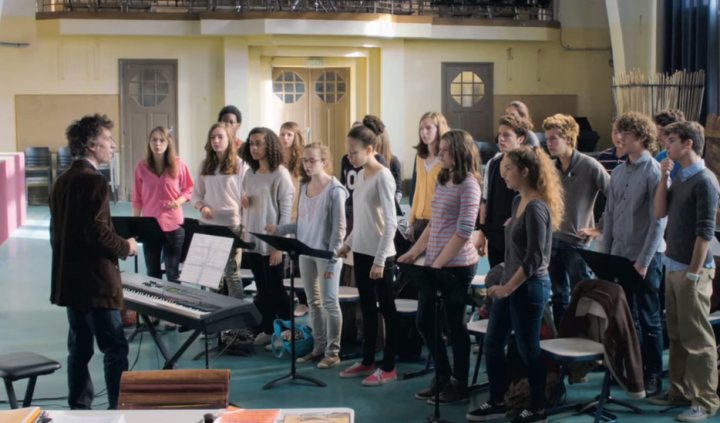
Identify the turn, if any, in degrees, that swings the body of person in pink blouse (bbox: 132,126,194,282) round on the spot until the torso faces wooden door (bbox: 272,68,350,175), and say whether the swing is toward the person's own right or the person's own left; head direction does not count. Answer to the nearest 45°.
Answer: approximately 180°

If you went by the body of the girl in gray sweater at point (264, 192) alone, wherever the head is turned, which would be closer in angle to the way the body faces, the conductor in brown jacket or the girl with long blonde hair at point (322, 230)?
the conductor in brown jacket

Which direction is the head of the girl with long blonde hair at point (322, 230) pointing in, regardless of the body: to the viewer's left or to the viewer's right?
to the viewer's left

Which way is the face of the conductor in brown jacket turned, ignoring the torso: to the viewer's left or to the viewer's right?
to the viewer's right

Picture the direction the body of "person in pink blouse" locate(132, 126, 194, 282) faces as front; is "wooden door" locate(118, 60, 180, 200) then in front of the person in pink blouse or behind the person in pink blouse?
behind

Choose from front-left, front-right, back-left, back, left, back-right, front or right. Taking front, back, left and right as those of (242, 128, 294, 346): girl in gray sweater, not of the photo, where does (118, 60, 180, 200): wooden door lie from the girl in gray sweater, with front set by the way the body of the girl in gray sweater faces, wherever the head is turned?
back-right

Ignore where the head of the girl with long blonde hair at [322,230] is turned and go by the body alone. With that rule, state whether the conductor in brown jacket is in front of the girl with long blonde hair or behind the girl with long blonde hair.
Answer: in front

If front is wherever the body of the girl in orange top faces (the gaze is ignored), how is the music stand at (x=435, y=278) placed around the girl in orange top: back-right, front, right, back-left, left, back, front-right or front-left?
front-left

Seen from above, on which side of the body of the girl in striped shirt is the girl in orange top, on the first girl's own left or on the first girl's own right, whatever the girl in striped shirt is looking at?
on the first girl's own right

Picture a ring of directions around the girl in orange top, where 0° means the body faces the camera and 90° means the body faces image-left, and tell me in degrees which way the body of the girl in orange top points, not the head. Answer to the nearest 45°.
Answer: approximately 45°
